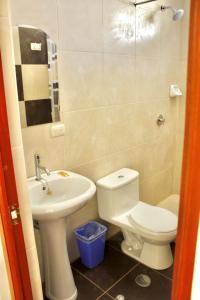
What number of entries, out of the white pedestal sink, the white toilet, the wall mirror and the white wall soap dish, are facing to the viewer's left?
0

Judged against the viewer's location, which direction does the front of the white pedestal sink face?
facing the viewer and to the right of the viewer

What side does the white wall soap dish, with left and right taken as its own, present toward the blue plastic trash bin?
right

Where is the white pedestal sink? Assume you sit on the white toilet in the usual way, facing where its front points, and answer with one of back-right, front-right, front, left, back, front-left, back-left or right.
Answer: right

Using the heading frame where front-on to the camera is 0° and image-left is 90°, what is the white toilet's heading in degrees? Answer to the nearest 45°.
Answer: approximately 315°

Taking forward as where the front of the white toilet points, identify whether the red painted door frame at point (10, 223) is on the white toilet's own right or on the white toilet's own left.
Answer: on the white toilet's own right

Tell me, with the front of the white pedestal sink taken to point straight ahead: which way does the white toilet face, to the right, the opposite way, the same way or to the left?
the same way

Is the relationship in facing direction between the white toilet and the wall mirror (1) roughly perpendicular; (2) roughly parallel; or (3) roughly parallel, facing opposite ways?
roughly parallel

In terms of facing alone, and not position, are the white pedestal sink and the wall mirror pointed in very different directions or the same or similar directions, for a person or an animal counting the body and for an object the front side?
same or similar directions

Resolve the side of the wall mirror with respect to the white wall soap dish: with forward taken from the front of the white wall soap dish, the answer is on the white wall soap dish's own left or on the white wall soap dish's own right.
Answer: on the white wall soap dish's own right

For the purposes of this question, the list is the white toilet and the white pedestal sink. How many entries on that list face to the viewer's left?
0

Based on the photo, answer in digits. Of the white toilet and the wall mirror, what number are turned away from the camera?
0
